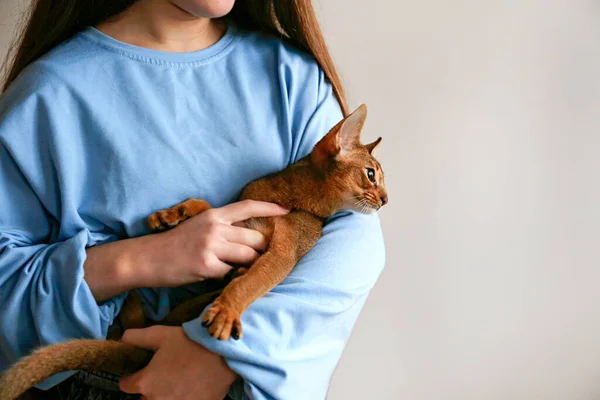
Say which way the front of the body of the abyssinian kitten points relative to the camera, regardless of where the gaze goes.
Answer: to the viewer's right

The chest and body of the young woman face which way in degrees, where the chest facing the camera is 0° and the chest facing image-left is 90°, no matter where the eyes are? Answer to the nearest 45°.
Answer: approximately 0°
